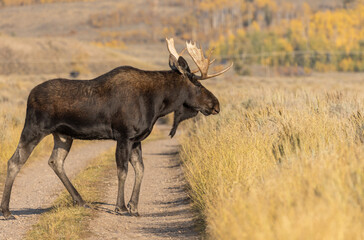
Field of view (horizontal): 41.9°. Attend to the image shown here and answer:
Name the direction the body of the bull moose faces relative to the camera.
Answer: to the viewer's right
